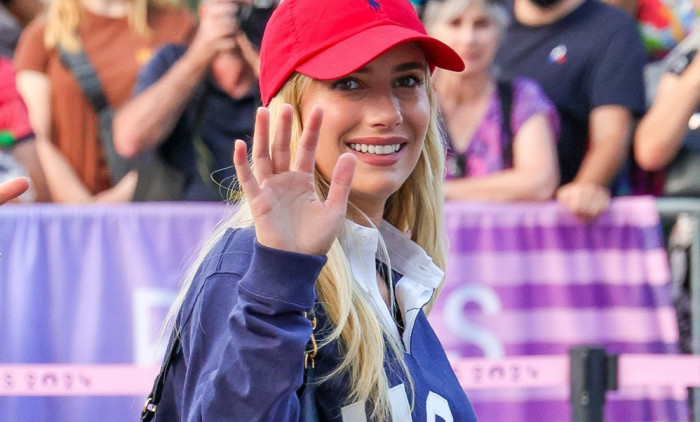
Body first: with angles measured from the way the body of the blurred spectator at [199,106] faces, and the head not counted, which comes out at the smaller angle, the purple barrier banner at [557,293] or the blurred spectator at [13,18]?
the purple barrier banner

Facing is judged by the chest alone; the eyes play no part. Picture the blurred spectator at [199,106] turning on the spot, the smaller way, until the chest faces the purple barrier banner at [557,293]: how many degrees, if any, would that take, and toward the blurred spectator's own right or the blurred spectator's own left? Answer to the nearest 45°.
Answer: approximately 45° to the blurred spectator's own left

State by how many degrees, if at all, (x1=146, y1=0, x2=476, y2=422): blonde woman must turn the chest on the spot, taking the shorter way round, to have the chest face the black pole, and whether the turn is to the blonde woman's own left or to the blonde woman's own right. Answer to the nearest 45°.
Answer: approximately 90° to the blonde woman's own left

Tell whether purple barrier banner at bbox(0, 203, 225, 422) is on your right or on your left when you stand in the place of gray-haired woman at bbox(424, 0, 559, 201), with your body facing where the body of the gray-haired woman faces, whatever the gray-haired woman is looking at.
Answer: on your right

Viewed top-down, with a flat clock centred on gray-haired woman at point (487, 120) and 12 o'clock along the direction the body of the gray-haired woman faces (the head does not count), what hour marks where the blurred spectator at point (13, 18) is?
The blurred spectator is roughly at 3 o'clock from the gray-haired woman.
